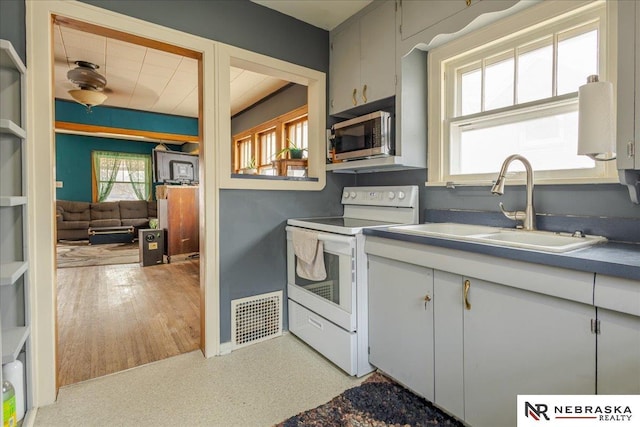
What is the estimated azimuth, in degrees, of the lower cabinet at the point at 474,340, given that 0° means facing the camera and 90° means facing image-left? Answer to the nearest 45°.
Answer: approximately 45°

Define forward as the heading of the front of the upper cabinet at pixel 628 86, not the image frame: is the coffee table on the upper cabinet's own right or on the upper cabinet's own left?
on the upper cabinet's own right

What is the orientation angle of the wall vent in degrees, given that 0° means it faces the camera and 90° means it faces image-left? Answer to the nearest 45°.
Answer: approximately 315°

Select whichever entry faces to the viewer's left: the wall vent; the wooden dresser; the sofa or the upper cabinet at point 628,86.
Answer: the wooden dresser

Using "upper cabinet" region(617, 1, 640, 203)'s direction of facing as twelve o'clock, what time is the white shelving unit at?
The white shelving unit is roughly at 2 o'clock from the upper cabinet.

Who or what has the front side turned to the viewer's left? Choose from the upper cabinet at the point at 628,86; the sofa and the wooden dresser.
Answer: the wooden dresser
